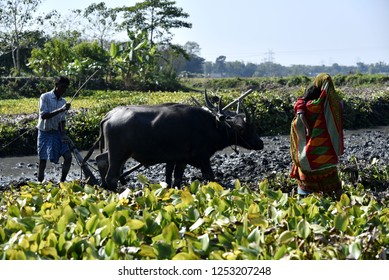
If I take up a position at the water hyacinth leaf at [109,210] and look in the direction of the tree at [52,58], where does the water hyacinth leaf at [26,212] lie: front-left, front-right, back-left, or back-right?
front-left

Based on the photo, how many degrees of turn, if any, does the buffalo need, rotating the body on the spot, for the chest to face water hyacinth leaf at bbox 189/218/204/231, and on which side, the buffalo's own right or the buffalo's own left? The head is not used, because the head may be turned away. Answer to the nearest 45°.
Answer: approximately 90° to the buffalo's own right

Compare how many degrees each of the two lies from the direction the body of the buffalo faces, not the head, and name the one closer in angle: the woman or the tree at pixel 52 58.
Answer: the woman

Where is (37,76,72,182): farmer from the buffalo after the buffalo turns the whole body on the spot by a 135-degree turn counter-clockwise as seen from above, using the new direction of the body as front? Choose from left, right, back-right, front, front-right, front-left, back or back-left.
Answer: front-left

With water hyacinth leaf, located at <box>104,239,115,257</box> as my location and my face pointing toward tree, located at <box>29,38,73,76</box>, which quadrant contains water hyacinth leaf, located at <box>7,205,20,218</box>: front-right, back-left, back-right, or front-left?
front-left

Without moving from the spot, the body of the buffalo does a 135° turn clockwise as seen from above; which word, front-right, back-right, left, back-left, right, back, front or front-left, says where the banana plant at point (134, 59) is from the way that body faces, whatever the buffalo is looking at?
back-right

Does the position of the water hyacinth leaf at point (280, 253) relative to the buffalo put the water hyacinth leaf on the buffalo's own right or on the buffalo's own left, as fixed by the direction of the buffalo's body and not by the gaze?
on the buffalo's own right

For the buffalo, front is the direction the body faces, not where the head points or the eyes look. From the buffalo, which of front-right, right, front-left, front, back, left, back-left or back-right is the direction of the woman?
front-right

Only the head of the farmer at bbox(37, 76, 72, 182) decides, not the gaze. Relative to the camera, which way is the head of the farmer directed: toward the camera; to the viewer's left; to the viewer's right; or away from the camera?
to the viewer's right

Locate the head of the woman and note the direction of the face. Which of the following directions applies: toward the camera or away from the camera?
away from the camera

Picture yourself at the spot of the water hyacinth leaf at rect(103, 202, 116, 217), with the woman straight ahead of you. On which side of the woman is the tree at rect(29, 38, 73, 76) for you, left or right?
left

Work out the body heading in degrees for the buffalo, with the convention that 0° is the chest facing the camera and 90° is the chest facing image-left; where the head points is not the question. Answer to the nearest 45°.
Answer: approximately 270°

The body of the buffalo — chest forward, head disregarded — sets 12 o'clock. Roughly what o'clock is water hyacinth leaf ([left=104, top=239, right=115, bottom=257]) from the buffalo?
The water hyacinth leaf is roughly at 3 o'clock from the buffalo.

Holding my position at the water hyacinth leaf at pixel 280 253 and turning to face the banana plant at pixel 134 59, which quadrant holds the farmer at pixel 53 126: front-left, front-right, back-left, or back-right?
front-left
